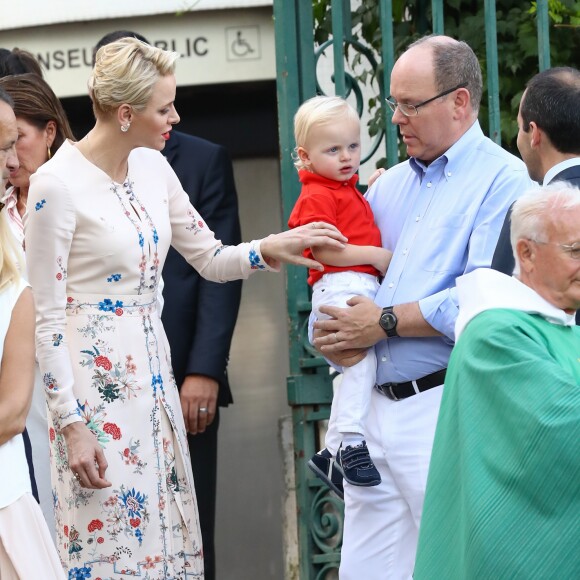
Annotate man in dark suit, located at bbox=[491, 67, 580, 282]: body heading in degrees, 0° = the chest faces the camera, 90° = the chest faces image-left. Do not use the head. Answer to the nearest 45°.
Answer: approximately 135°

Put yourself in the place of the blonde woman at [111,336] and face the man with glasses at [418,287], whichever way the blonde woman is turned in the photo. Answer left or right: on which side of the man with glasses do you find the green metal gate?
left

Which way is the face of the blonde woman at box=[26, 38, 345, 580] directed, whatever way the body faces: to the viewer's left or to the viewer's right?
to the viewer's right

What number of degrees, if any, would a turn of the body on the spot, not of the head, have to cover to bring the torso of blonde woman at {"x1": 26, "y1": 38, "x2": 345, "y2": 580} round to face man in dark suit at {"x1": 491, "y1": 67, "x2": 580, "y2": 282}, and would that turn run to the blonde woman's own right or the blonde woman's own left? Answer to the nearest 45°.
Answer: approximately 45° to the blonde woman's own left

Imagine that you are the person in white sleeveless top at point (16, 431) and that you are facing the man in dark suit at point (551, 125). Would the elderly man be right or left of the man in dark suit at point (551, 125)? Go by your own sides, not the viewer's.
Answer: right

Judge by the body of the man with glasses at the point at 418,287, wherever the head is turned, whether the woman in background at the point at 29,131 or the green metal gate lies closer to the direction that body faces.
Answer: the woman in background

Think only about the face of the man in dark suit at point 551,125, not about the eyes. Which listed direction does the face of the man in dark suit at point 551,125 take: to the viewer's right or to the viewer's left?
to the viewer's left

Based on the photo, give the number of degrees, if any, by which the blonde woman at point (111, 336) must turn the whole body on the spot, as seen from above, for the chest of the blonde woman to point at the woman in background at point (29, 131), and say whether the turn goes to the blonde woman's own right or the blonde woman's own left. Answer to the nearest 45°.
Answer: approximately 135° to the blonde woman's own left

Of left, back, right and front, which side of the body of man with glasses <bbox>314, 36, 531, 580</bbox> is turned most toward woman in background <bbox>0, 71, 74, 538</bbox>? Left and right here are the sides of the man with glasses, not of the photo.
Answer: right

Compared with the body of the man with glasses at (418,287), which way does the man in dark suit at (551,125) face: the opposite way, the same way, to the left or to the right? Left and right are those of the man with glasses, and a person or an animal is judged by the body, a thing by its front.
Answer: to the right

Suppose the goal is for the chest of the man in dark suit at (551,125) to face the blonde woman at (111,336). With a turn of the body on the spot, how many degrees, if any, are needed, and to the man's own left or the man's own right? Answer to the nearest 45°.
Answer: approximately 45° to the man's own left
